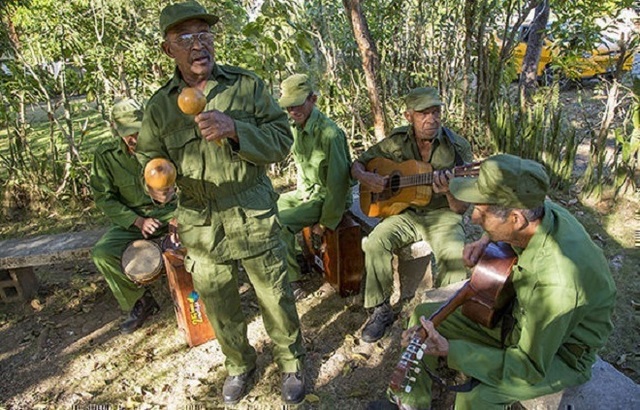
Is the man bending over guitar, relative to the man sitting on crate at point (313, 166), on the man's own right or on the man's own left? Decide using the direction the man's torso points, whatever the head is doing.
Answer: on the man's own left

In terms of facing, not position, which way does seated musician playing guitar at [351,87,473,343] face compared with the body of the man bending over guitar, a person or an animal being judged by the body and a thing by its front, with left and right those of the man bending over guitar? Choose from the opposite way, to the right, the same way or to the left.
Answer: to the left

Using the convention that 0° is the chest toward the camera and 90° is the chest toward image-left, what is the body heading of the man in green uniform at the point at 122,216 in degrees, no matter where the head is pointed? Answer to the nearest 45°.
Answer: approximately 315°

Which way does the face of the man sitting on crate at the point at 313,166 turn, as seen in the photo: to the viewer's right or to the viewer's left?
to the viewer's left

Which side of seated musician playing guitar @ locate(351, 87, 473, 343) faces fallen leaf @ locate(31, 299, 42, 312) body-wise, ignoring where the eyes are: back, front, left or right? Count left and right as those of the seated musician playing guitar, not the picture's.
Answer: right

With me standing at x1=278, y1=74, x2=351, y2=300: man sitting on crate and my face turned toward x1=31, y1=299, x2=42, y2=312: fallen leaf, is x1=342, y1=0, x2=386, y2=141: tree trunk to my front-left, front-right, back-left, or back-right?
back-right

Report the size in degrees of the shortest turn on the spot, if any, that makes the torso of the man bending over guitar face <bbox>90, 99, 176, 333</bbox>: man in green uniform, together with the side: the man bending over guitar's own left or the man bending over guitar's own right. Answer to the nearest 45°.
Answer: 0° — they already face them

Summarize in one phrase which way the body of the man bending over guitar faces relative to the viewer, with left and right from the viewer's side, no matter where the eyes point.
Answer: facing to the left of the viewer

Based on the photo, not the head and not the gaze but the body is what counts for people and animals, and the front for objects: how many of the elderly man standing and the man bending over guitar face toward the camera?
1

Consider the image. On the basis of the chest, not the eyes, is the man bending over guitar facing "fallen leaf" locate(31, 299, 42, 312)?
yes

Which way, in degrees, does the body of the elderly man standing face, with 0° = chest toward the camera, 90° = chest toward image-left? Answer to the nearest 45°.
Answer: approximately 0°
